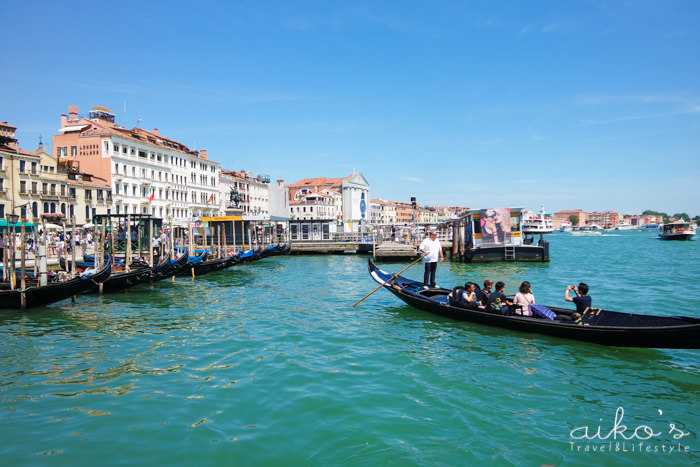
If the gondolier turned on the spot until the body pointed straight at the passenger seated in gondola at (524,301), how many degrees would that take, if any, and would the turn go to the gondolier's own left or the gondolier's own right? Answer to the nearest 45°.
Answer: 0° — they already face them

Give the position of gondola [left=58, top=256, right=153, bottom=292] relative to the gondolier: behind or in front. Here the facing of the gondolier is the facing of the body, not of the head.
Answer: behind

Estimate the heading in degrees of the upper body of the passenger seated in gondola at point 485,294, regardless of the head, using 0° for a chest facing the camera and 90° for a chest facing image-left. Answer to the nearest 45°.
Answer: approximately 315°

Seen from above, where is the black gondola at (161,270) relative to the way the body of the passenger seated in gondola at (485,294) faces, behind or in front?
behind

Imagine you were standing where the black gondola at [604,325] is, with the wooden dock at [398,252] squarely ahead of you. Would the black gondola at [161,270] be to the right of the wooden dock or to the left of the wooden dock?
left
